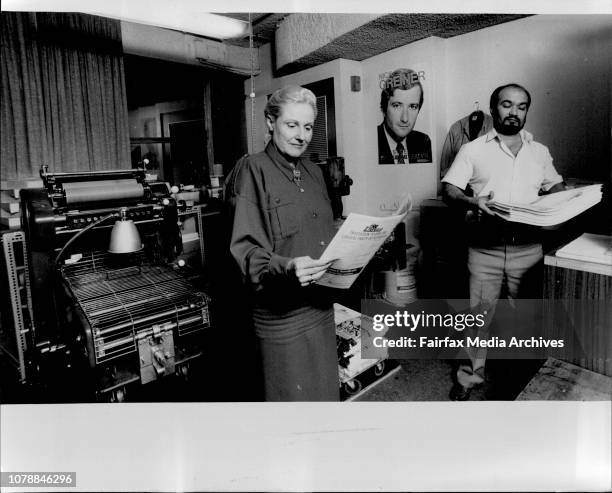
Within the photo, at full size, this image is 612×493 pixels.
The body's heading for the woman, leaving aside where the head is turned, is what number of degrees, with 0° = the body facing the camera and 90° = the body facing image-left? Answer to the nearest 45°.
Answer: approximately 315°

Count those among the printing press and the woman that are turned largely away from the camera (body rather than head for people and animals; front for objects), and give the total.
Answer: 0

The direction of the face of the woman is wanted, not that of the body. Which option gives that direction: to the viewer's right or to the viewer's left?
to the viewer's right
